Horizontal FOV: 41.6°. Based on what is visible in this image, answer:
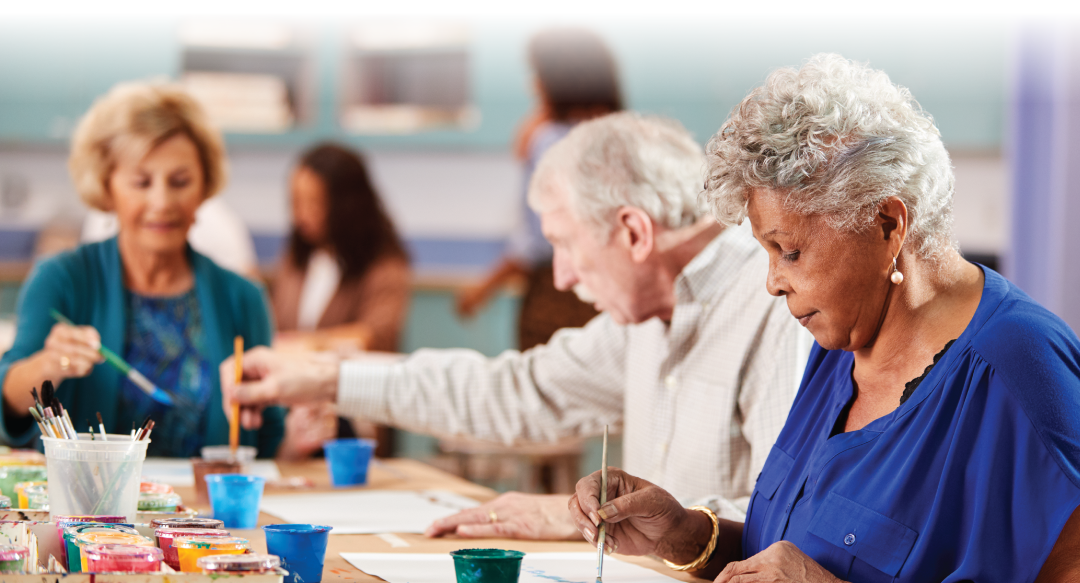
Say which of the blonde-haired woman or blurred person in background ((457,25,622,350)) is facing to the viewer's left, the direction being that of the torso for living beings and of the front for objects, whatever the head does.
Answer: the blurred person in background

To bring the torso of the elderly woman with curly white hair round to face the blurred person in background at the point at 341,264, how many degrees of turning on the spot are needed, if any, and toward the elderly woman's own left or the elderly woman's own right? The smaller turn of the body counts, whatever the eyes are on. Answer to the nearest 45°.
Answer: approximately 90° to the elderly woman's own right

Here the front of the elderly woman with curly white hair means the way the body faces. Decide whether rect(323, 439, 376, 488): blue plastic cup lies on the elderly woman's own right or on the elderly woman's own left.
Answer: on the elderly woman's own right

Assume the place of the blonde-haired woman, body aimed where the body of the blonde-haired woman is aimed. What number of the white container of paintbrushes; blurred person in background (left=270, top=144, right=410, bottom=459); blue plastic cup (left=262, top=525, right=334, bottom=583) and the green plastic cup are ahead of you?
3

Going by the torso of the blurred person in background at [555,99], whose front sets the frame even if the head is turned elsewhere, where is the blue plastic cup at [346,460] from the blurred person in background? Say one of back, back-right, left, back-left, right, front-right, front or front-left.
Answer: left

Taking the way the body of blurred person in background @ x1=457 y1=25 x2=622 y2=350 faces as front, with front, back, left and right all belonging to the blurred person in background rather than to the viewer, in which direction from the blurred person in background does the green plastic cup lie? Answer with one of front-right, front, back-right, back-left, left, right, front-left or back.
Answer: left

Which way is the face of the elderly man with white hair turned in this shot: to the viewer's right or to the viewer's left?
to the viewer's left

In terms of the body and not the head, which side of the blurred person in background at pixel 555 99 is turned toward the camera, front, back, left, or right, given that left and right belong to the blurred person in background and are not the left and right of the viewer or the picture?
left

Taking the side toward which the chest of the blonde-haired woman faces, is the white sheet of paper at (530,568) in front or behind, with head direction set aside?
in front

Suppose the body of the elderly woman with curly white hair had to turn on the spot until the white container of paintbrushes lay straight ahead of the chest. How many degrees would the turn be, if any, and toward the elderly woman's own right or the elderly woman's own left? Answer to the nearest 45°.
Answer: approximately 45° to the elderly woman's own right

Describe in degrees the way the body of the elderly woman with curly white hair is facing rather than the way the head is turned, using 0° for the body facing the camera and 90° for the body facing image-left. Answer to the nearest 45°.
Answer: approximately 45°

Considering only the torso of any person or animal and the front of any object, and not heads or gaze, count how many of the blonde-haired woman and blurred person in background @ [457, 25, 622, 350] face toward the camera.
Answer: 1
